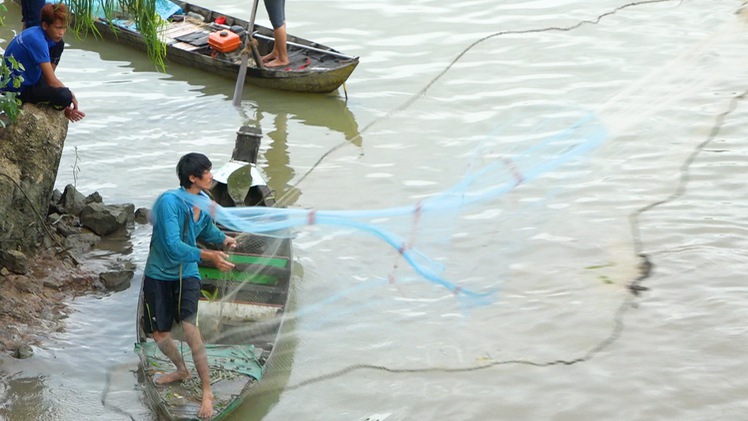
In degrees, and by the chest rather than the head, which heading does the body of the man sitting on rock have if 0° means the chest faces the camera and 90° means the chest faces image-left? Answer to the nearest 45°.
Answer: approximately 270°

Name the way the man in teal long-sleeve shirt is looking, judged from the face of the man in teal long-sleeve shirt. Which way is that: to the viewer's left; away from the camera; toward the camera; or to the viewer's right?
to the viewer's right

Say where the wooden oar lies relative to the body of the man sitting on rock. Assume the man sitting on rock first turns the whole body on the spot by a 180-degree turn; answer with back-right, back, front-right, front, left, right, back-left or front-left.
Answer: back-right

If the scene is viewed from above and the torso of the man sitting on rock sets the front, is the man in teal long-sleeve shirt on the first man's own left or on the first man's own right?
on the first man's own right

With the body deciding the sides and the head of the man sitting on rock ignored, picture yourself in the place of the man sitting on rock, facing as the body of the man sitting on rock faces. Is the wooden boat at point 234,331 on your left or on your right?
on your right
